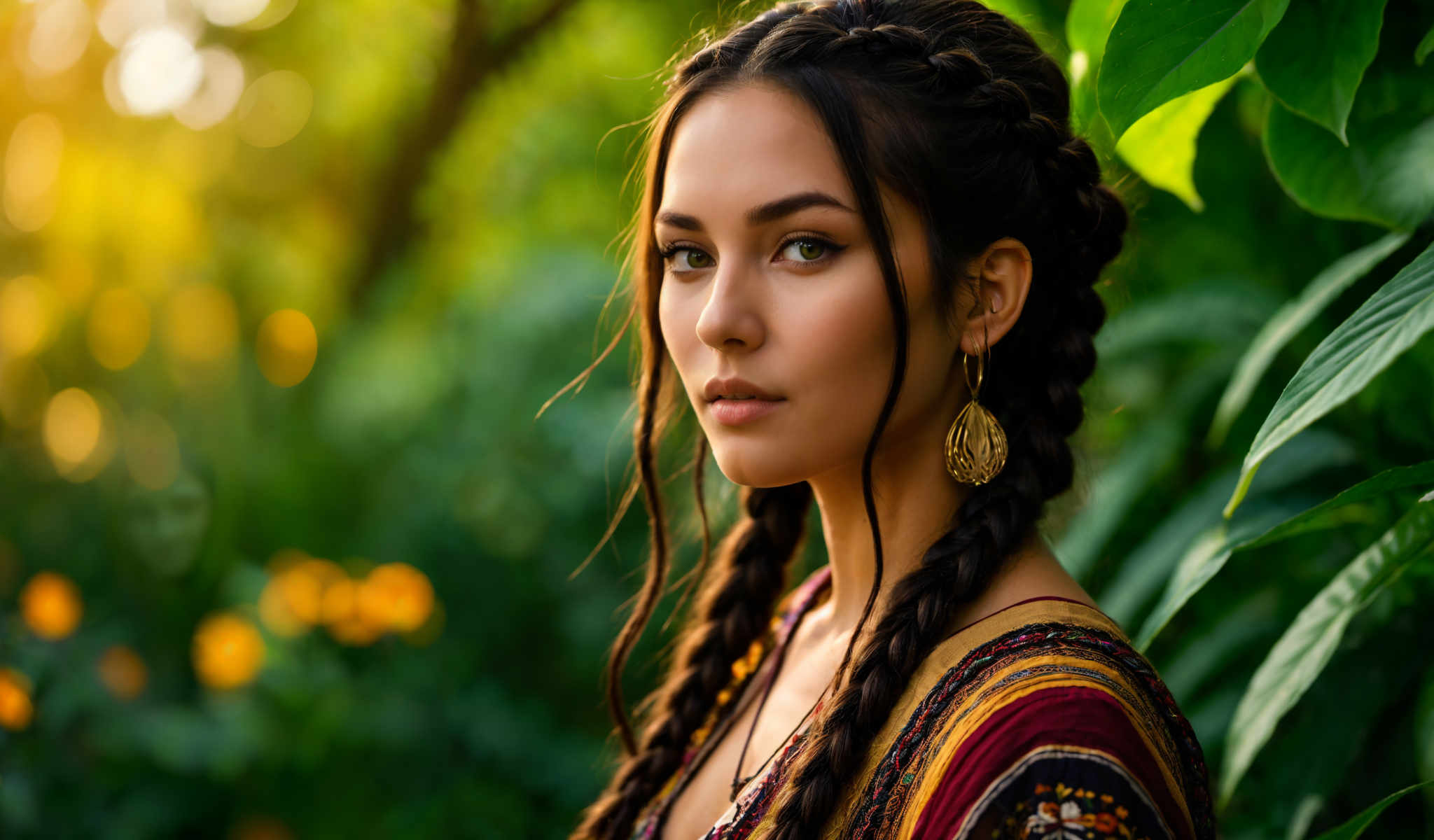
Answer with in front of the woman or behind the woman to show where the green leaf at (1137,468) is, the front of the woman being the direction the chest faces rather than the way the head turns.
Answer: behind

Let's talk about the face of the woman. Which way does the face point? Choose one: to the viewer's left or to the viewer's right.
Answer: to the viewer's left

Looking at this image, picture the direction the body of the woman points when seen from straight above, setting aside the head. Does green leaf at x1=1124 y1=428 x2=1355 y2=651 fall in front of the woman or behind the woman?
behind

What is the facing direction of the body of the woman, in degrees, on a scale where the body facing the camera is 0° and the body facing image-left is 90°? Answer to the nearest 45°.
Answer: approximately 45°
